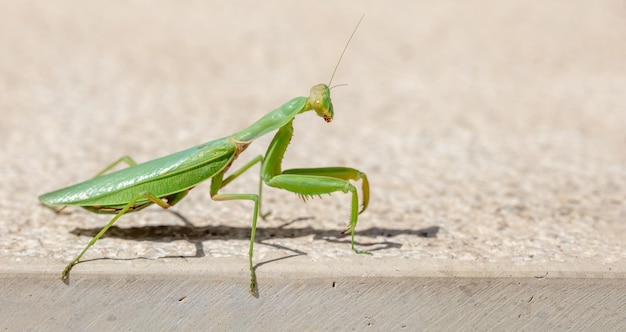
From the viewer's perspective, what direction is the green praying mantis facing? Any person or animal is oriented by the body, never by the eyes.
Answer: to the viewer's right
